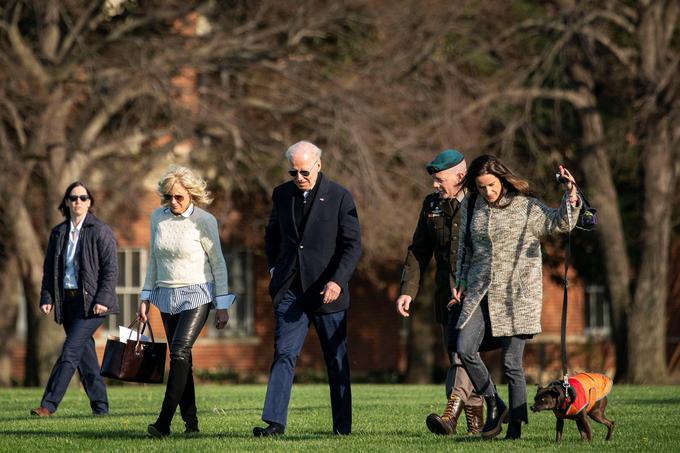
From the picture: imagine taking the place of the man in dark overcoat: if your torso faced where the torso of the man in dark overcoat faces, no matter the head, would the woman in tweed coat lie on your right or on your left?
on your left

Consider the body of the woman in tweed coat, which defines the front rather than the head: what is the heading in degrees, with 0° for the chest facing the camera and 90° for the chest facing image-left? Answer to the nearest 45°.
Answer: approximately 45°

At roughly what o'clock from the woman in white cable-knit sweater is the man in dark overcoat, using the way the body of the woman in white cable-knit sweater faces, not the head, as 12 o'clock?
The man in dark overcoat is roughly at 8 o'clock from the woman in white cable-knit sweater.

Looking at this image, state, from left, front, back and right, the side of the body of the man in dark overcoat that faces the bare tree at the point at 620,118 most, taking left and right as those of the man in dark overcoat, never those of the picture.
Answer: back

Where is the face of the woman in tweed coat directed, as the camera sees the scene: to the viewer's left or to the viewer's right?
to the viewer's left

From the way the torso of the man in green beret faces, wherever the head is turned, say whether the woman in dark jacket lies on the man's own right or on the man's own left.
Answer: on the man's own right

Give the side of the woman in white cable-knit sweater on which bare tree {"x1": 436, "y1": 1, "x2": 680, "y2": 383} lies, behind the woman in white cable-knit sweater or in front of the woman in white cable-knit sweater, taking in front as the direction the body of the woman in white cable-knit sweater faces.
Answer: behind
